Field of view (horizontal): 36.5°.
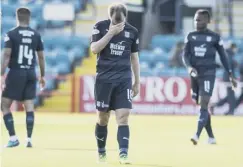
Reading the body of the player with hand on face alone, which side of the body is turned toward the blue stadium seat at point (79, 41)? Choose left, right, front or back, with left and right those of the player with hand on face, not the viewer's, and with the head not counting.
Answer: back

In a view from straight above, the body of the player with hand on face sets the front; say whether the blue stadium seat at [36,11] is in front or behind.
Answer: behind

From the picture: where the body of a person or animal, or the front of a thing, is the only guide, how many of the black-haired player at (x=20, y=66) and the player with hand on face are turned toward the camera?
1

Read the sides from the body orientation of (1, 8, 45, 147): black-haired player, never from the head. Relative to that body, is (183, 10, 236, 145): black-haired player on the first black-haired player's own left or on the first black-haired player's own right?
on the first black-haired player's own right

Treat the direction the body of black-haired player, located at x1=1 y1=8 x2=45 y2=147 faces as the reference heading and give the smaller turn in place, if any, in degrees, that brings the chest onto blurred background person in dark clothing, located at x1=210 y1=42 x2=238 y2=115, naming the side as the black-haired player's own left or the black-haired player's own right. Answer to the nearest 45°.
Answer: approximately 45° to the black-haired player's own right

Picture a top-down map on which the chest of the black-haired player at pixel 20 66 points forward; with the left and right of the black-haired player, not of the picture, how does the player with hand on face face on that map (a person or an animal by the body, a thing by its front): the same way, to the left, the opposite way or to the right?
the opposite way

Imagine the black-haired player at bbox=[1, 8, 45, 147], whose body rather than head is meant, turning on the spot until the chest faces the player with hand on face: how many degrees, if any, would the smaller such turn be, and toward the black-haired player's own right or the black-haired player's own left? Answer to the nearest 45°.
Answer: approximately 135° to the black-haired player's own right

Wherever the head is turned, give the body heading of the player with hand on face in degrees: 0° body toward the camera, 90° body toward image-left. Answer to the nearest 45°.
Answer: approximately 0°

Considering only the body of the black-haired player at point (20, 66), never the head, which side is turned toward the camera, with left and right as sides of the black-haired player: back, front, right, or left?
back

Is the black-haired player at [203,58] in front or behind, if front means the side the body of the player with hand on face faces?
behind

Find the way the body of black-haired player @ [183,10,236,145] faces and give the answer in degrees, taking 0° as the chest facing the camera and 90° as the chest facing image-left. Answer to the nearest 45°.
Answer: approximately 45°

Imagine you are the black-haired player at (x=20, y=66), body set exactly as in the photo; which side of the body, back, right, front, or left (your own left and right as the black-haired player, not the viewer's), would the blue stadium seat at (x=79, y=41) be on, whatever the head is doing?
front
